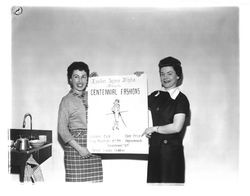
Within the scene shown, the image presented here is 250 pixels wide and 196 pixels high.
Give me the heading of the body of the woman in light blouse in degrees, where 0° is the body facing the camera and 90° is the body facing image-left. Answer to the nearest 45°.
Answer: approximately 315°

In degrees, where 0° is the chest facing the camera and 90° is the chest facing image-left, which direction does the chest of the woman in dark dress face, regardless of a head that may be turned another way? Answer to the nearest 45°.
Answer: approximately 45°
